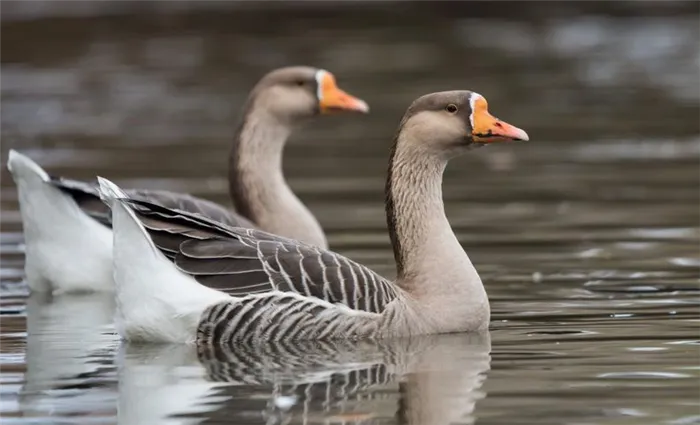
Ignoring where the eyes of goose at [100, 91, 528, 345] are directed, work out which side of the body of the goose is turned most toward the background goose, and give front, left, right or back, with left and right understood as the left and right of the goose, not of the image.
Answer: left

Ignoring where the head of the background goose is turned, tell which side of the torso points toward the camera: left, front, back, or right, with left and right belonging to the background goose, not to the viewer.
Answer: right

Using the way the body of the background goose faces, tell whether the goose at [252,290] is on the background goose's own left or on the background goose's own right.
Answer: on the background goose's own right

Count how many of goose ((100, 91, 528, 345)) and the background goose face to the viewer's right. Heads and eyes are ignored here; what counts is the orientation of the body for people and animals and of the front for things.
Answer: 2

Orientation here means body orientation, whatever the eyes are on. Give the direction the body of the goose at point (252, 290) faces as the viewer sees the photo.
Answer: to the viewer's right
